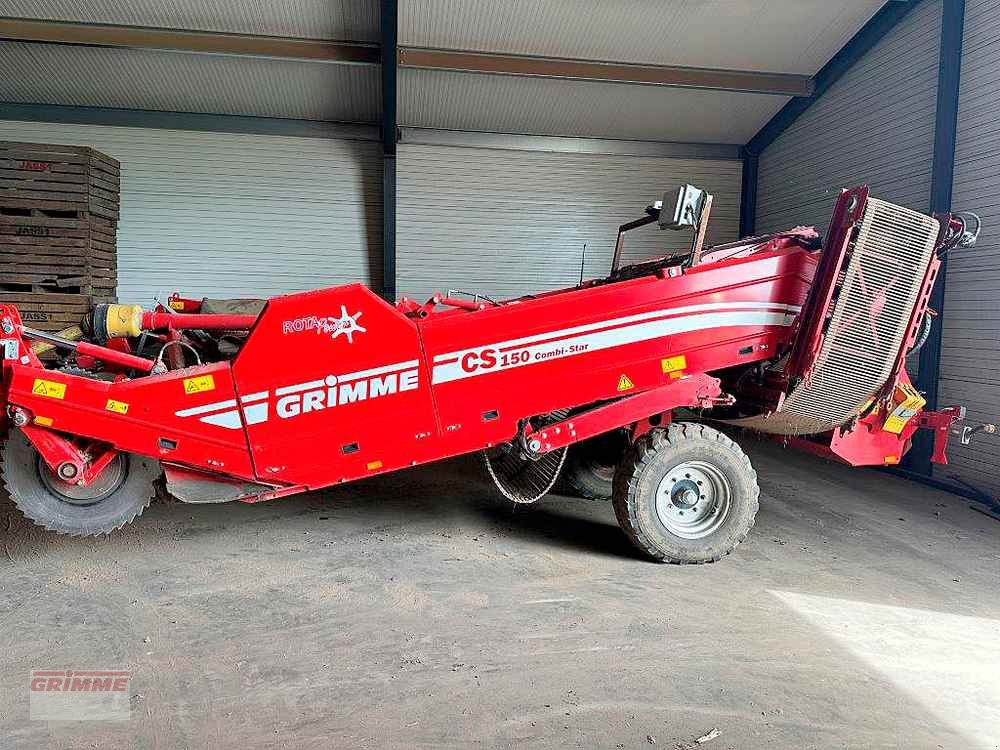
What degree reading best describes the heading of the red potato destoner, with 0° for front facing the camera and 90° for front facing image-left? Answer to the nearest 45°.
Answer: approximately 90°

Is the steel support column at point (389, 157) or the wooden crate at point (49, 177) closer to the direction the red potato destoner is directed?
the wooden crate

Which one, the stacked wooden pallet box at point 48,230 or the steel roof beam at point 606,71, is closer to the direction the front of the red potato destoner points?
the stacked wooden pallet box

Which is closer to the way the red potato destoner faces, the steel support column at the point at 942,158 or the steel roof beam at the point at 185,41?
the steel roof beam

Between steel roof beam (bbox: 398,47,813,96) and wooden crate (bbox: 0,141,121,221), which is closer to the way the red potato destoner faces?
the wooden crate

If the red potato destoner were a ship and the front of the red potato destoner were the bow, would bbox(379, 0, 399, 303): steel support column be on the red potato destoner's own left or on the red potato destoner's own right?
on the red potato destoner's own right

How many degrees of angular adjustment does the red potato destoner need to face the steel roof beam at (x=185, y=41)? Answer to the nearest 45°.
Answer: approximately 45° to its right

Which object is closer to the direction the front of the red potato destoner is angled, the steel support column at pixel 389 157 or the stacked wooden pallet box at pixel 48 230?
the stacked wooden pallet box

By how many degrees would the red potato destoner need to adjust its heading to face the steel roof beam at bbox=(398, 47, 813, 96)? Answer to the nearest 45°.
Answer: approximately 90° to its right

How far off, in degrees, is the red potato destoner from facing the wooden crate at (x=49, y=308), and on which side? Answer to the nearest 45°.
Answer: approximately 45° to its right

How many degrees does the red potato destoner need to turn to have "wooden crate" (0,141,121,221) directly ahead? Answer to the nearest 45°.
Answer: approximately 45° to its right

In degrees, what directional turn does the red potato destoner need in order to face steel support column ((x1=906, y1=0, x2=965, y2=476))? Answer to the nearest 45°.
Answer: approximately 135° to its right
